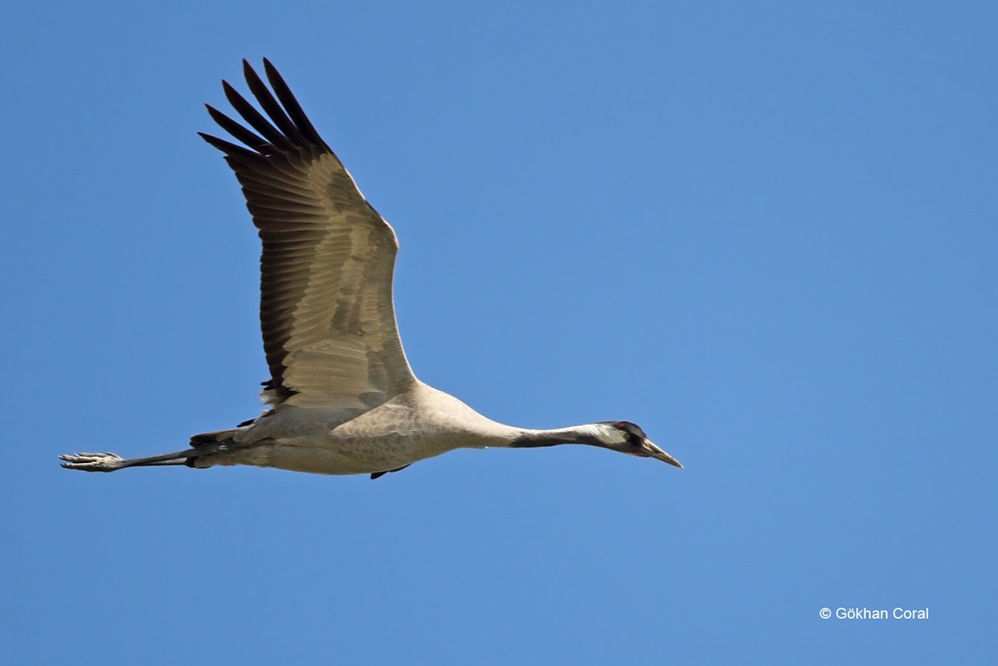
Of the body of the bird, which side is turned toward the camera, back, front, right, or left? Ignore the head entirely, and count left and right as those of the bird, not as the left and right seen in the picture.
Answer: right
